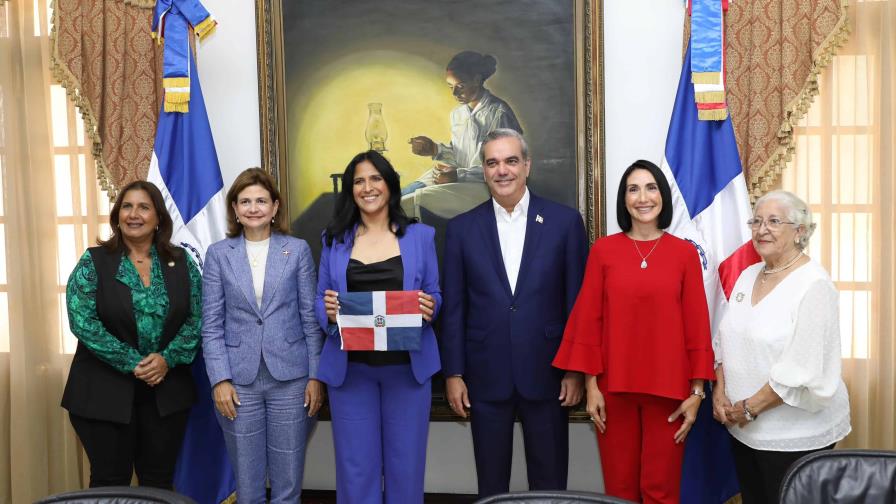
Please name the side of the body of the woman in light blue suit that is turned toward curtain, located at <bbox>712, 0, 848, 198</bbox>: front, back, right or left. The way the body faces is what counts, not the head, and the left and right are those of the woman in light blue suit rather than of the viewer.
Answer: left

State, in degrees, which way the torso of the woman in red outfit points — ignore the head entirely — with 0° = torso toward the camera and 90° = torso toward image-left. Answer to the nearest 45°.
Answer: approximately 0°

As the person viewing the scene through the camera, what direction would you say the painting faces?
facing the viewer

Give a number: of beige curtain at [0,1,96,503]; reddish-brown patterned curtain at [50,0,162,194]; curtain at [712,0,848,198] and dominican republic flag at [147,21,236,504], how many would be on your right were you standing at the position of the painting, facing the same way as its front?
3

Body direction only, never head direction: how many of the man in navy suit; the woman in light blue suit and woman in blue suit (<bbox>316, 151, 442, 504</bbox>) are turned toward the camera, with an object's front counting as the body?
3

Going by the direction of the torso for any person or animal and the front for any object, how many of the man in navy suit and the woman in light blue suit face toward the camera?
2

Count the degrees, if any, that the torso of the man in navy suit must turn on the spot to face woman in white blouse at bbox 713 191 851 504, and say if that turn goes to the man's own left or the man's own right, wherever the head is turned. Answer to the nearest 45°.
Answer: approximately 90° to the man's own left

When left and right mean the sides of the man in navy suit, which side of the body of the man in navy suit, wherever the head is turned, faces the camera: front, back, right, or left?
front

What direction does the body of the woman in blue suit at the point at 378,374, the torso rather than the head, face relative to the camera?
toward the camera

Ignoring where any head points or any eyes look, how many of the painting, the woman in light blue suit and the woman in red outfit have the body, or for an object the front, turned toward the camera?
3

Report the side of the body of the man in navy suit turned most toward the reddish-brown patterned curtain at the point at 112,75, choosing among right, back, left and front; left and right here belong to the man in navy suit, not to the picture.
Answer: right

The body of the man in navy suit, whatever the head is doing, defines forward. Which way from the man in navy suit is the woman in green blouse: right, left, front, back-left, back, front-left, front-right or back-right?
right

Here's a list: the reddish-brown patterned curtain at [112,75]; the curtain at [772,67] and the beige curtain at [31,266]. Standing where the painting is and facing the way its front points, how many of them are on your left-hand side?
1
